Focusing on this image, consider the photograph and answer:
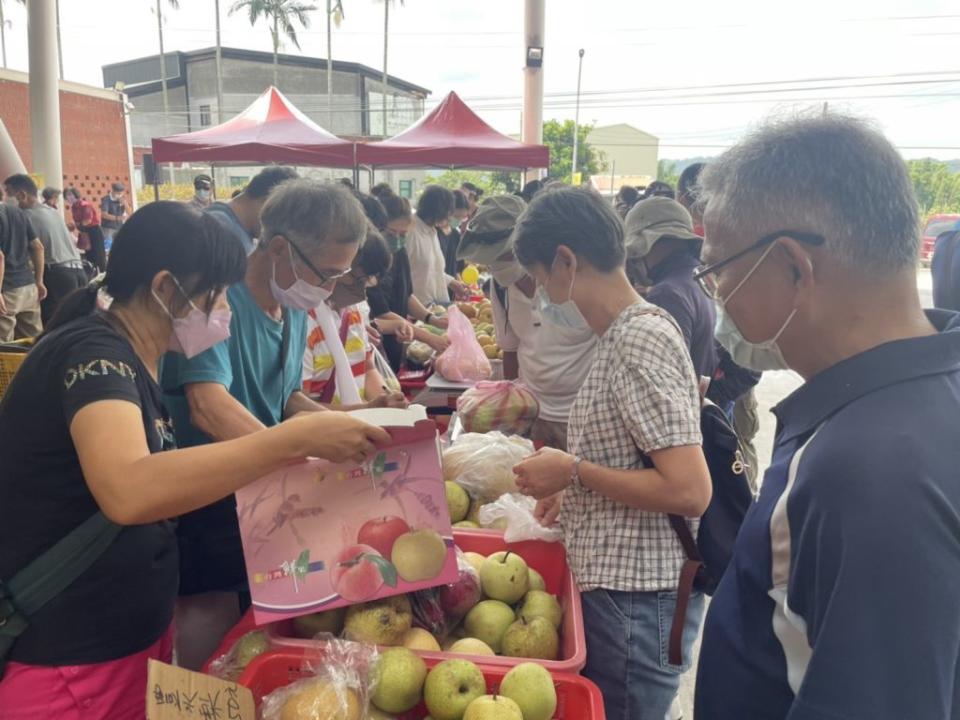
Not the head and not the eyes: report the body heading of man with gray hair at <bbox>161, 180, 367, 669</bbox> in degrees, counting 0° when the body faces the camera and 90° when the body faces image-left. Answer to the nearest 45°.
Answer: approximately 315°

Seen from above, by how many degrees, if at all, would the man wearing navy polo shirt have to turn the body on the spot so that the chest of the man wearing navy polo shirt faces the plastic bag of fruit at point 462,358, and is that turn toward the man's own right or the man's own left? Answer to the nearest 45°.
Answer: approximately 45° to the man's own right

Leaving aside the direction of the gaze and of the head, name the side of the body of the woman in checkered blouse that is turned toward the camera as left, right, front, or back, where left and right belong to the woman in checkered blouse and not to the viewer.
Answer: left

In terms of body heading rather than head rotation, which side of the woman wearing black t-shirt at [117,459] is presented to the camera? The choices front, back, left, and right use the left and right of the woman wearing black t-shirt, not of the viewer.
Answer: right

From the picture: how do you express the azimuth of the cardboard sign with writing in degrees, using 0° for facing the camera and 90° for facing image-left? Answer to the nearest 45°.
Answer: approximately 0°

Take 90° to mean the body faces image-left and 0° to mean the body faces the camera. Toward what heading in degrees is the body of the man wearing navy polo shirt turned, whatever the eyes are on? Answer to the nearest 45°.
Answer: approximately 90°

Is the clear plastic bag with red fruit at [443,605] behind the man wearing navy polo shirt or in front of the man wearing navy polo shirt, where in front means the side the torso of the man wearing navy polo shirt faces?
in front

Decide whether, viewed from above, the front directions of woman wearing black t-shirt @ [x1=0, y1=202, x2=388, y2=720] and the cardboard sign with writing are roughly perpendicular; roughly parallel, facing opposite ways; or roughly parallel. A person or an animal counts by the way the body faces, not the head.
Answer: roughly perpendicular

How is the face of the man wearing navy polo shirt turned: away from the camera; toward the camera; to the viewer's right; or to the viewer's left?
to the viewer's left

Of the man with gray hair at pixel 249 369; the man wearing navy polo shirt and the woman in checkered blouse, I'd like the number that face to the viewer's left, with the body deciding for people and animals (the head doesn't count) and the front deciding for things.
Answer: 2

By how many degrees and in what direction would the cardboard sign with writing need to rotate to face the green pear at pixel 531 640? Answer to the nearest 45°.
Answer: approximately 90° to its left

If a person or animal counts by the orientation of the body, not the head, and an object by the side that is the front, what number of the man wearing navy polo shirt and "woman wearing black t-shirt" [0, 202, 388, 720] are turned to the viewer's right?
1
